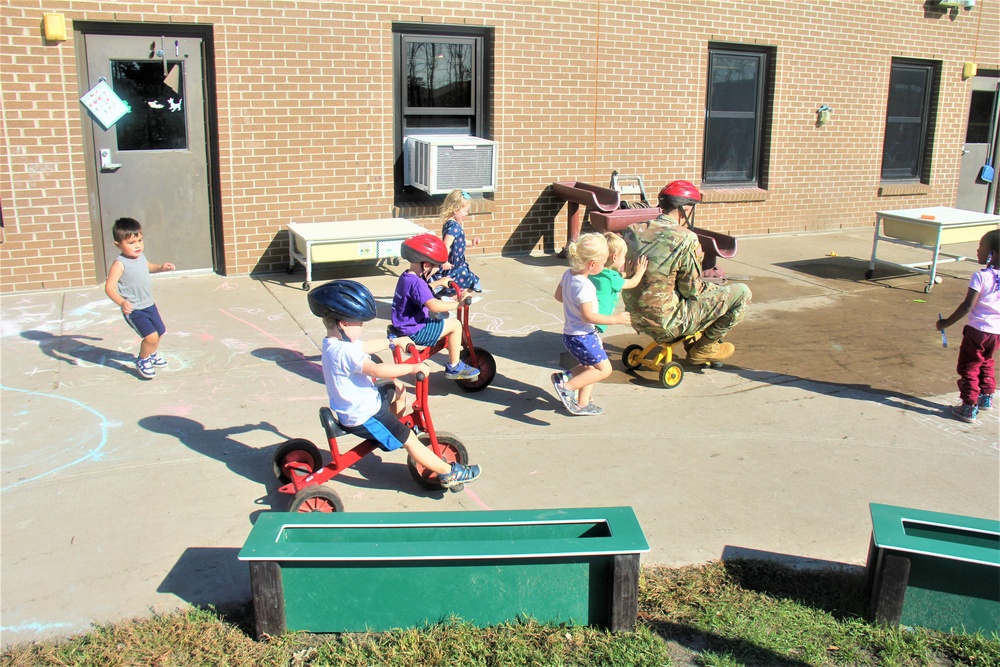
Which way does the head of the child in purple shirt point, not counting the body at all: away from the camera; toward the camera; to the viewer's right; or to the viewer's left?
to the viewer's right

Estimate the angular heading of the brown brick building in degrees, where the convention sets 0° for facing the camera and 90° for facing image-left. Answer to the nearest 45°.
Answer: approximately 315°

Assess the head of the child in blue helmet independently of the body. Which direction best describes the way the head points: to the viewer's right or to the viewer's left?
to the viewer's right

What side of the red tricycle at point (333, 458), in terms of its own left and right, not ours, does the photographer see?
right

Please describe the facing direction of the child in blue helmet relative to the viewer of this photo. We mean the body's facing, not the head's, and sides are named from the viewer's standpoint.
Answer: facing to the right of the viewer

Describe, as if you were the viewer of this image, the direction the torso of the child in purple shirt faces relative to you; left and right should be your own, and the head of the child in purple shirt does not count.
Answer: facing to the right of the viewer
